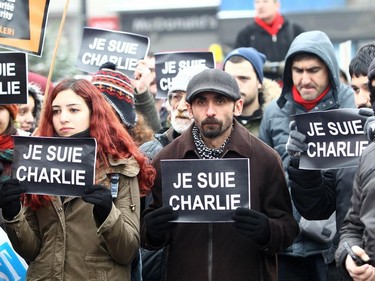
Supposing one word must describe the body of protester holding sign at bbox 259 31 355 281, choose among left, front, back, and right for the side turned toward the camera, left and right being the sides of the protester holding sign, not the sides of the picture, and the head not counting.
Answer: front

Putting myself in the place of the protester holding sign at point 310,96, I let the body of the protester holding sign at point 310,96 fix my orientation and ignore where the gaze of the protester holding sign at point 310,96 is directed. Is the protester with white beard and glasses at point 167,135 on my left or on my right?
on my right

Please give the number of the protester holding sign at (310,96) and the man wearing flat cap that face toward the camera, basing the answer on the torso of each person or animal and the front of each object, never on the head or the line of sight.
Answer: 2

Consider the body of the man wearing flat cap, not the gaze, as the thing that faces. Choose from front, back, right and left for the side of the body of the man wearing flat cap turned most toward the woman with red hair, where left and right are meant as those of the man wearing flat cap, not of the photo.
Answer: right

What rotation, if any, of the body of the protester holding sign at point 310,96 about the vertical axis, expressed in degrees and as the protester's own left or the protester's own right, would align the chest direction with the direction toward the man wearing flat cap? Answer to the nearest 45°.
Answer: approximately 45° to the protester's own right

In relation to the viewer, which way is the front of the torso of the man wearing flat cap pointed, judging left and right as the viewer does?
facing the viewer

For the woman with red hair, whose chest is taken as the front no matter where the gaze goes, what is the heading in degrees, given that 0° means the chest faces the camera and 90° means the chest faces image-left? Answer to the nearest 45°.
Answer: approximately 45°
